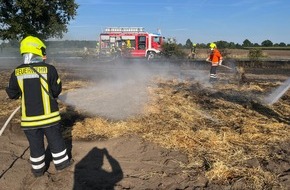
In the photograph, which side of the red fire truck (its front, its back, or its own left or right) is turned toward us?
right

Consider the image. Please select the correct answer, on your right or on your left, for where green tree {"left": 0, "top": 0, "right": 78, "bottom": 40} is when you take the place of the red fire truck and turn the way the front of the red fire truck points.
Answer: on your right

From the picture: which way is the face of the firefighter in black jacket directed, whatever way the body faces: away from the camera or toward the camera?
away from the camera

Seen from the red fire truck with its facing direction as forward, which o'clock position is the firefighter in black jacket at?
The firefighter in black jacket is roughly at 3 o'clock from the red fire truck.
